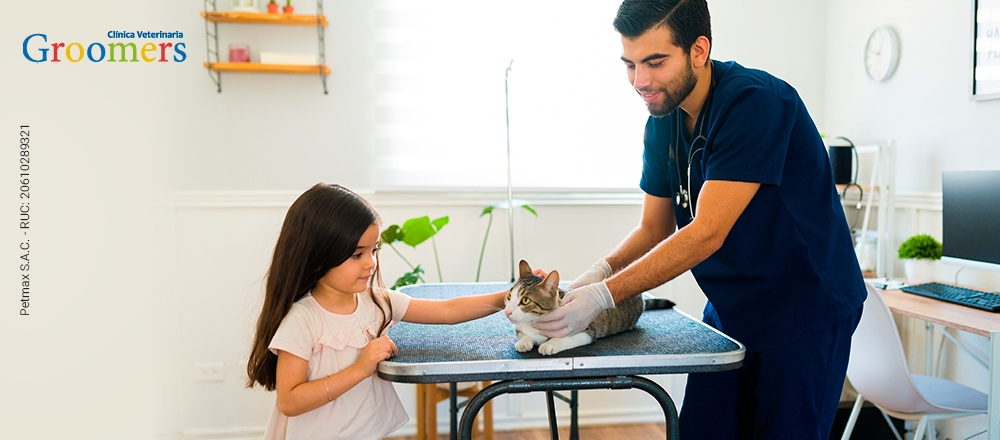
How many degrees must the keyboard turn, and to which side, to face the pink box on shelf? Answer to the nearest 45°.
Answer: approximately 45° to its right

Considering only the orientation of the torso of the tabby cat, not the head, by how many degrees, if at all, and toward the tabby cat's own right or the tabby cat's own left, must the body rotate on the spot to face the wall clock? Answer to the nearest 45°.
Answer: approximately 180°

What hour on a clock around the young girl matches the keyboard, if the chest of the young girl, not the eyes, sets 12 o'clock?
The keyboard is roughly at 10 o'clock from the young girl.

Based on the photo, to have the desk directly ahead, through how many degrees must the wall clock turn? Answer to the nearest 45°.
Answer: approximately 45° to its left

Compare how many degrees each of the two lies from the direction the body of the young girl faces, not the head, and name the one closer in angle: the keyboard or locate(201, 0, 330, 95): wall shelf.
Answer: the keyboard

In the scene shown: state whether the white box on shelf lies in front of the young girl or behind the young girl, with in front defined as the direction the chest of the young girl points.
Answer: behind

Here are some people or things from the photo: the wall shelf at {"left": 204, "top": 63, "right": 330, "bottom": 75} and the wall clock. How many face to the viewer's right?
0

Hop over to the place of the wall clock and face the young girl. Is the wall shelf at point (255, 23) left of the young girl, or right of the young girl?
right

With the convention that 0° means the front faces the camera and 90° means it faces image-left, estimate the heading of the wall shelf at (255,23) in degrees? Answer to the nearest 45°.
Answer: approximately 0°

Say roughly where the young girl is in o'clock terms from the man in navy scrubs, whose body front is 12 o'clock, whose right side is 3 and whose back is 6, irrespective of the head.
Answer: The young girl is roughly at 1 o'clock from the man in navy scrubs.

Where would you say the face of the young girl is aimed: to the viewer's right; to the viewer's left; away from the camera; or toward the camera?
to the viewer's right

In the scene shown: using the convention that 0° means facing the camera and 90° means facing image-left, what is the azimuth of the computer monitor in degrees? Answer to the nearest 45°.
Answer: approximately 45°
